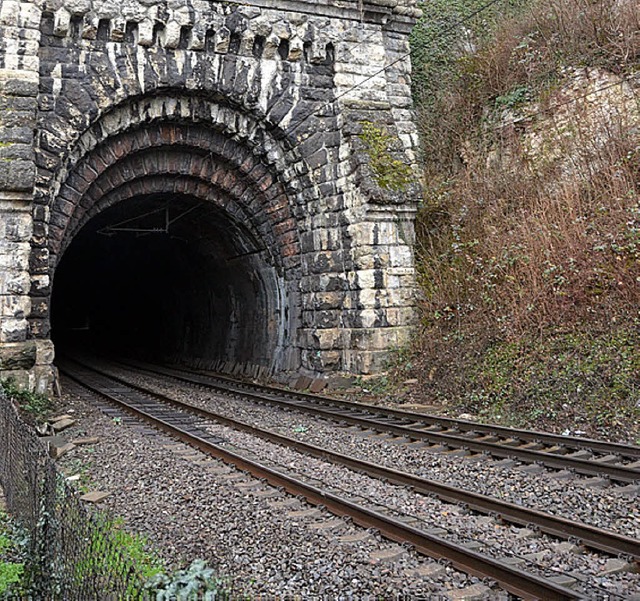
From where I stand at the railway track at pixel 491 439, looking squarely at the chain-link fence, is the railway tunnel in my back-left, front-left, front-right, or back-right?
back-right

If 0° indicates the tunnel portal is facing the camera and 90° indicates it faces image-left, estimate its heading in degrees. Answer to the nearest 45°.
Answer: approximately 315°

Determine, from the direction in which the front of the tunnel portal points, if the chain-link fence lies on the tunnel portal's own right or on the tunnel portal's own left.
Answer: on the tunnel portal's own right

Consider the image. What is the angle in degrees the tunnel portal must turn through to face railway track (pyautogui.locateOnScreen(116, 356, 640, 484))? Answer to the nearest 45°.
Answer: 0° — it already faces it

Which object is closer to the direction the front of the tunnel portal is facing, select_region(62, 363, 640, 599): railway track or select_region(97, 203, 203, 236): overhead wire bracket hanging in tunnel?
the railway track
